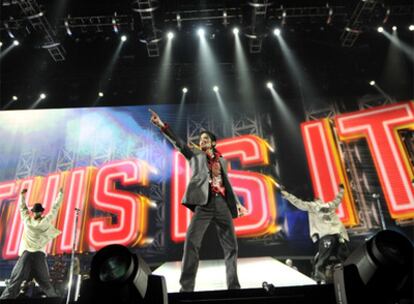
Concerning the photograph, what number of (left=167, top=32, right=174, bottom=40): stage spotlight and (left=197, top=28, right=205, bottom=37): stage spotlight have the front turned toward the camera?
2

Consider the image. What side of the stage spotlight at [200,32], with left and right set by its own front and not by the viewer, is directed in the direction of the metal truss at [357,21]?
left

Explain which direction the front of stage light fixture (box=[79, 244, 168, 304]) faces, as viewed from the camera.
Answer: facing the viewer and to the left of the viewer

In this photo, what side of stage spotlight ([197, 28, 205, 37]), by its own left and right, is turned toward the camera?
front

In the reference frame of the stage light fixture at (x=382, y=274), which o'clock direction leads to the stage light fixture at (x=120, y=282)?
the stage light fixture at (x=120, y=282) is roughly at 4 o'clock from the stage light fixture at (x=382, y=274).

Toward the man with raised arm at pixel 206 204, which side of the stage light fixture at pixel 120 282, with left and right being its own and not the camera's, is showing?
back

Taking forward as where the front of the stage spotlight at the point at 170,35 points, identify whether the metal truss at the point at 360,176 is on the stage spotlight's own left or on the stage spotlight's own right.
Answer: on the stage spotlight's own left

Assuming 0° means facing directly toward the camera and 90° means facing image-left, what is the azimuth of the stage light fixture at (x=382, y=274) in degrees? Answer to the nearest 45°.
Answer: approximately 315°

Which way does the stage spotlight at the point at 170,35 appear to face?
toward the camera
